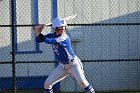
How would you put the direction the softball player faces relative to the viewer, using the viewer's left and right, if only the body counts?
facing the viewer and to the left of the viewer
